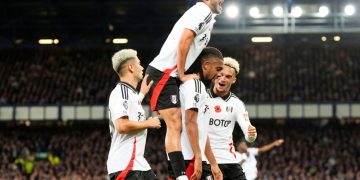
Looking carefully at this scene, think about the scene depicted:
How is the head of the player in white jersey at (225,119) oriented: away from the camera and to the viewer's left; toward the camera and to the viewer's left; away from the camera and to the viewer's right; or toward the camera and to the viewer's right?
toward the camera and to the viewer's left

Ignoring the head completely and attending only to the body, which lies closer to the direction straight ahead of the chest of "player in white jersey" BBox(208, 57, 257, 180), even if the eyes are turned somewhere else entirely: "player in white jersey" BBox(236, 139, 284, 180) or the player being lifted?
the player being lifted

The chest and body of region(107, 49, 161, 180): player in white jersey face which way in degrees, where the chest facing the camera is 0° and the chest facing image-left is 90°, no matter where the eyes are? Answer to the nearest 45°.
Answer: approximately 270°

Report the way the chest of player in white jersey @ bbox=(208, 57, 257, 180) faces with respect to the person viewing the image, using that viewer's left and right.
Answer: facing the viewer and to the left of the viewer

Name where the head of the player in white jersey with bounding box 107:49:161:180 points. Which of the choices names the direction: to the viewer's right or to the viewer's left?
to the viewer's right

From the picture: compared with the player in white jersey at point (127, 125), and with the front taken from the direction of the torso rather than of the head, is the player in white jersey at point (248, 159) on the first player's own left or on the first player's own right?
on the first player's own left

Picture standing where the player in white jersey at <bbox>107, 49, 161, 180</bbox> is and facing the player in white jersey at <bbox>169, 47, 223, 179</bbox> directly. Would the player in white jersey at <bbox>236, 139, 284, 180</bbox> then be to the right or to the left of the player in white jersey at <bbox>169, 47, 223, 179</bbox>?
left

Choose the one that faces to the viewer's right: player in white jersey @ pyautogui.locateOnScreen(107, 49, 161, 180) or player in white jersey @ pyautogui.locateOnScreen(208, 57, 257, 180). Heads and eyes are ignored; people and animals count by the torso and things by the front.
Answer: player in white jersey @ pyautogui.locateOnScreen(107, 49, 161, 180)

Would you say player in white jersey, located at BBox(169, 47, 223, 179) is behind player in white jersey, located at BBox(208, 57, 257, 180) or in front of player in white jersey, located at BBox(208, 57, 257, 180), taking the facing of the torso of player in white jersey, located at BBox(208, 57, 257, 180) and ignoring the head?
in front
